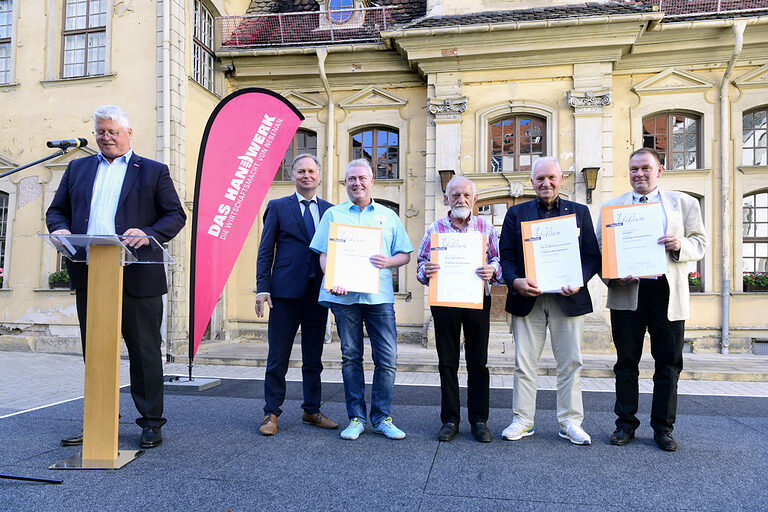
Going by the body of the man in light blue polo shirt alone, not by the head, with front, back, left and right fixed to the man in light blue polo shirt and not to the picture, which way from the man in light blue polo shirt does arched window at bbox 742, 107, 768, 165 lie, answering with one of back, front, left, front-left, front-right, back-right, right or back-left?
back-left

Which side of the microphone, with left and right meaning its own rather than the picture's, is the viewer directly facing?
right

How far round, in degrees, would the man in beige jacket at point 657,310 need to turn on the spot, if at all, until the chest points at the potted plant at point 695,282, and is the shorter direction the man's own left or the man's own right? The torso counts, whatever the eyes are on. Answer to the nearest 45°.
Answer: approximately 180°

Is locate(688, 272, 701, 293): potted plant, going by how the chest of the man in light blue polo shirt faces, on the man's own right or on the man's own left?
on the man's own left

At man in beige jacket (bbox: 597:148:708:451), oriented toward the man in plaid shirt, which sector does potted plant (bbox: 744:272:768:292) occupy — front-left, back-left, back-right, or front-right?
back-right

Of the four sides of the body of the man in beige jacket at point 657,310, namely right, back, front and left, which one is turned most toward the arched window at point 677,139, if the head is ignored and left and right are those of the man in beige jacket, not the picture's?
back

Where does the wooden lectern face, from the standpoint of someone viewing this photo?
facing the viewer

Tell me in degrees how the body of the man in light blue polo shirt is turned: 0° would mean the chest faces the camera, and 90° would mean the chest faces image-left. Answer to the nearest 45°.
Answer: approximately 0°

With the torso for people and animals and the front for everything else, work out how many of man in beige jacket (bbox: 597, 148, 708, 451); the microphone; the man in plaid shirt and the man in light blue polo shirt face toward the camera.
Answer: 3

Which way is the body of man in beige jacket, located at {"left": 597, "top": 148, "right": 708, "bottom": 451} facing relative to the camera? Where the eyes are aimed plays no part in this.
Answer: toward the camera

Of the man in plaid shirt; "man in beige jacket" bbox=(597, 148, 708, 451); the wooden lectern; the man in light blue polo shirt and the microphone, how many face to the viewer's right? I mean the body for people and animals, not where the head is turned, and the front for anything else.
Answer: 1

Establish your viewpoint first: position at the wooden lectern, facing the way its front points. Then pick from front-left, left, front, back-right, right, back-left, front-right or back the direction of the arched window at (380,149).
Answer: back-left

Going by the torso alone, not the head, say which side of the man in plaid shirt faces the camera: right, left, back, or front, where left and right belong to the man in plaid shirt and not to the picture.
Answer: front

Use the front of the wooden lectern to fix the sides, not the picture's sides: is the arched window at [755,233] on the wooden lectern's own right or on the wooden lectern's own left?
on the wooden lectern's own left
